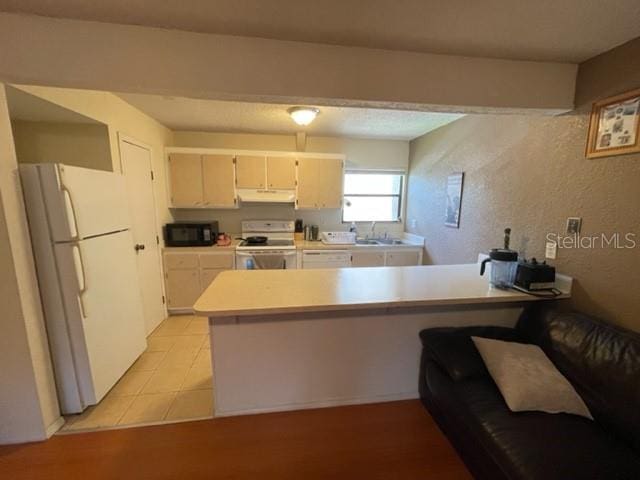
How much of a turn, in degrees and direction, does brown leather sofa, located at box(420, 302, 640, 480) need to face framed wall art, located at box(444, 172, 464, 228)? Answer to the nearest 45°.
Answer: approximately 90° to its right

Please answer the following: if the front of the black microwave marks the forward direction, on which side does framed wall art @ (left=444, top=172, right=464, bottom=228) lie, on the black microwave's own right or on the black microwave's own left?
on the black microwave's own left

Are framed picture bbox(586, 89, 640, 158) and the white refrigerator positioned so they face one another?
yes

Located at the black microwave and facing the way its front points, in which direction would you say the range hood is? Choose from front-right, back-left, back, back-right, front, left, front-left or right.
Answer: left

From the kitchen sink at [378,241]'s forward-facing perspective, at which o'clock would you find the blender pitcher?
The blender pitcher is roughly at 11 o'clock from the kitchen sink.

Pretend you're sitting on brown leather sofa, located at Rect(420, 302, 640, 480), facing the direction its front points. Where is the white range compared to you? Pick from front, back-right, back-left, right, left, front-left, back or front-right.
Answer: front-right

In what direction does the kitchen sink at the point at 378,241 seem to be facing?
toward the camera

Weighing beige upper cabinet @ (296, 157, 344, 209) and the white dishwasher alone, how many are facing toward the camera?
2

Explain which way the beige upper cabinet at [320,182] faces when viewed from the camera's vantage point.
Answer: facing the viewer

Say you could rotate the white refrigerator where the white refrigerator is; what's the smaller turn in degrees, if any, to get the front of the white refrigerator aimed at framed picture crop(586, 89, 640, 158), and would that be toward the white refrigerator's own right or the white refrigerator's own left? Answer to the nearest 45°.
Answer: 0° — it already faces it

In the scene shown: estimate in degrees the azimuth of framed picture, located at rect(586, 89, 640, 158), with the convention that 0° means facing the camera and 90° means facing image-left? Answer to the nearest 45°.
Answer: approximately 45°

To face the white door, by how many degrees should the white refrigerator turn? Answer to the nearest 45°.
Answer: approximately 90° to its left

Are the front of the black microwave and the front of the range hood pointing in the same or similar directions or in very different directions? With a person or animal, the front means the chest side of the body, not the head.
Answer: same or similar directions

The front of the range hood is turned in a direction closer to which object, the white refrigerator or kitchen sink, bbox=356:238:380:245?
the white refrigerator

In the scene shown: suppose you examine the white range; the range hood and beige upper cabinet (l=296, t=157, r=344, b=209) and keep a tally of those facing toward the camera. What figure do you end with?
3

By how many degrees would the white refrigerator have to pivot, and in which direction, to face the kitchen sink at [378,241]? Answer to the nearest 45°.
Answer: approximately 45° to its left
